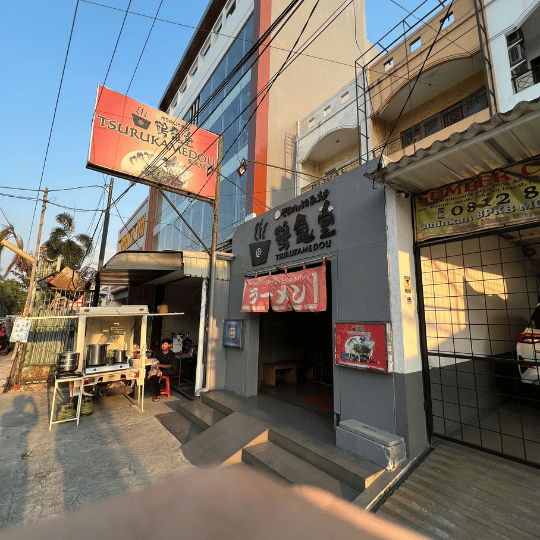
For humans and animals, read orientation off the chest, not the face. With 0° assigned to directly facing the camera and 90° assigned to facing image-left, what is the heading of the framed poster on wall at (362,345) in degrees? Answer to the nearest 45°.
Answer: approximately 45°

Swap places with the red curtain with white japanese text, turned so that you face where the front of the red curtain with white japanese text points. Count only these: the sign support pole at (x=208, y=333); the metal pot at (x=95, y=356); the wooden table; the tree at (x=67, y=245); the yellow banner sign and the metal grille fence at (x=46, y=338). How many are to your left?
1

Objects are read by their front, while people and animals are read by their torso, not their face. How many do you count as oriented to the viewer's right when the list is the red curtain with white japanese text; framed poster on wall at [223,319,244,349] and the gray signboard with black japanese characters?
0

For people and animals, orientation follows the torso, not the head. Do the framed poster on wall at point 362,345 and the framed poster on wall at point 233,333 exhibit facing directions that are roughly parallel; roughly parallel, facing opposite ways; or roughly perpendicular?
roughly parallel

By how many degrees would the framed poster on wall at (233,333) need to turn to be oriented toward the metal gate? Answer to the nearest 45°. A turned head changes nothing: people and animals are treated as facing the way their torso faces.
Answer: approximately 90° to its left

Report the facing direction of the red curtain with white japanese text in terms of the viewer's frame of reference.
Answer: facing the viewer and to the left of the viewer

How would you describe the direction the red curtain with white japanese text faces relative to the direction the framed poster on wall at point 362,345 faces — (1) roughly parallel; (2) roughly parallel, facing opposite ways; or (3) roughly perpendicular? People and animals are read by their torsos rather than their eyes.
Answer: roughly parallel

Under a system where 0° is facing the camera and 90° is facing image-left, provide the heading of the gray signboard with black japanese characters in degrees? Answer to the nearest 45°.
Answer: approximately 45°

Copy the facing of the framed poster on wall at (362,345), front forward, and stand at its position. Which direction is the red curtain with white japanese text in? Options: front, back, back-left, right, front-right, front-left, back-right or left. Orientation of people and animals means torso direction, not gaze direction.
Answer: right

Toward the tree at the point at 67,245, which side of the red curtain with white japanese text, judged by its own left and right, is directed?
right

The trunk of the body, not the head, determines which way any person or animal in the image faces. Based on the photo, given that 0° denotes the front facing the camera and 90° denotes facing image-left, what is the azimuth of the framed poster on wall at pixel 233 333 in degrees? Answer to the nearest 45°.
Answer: approximately 45°

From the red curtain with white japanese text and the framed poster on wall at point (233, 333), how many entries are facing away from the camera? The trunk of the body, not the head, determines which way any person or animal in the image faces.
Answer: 0

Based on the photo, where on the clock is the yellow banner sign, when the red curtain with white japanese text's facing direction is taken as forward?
The yellow banner sign is roughly at 9 o'clock from the red curtain with white japanese text.
